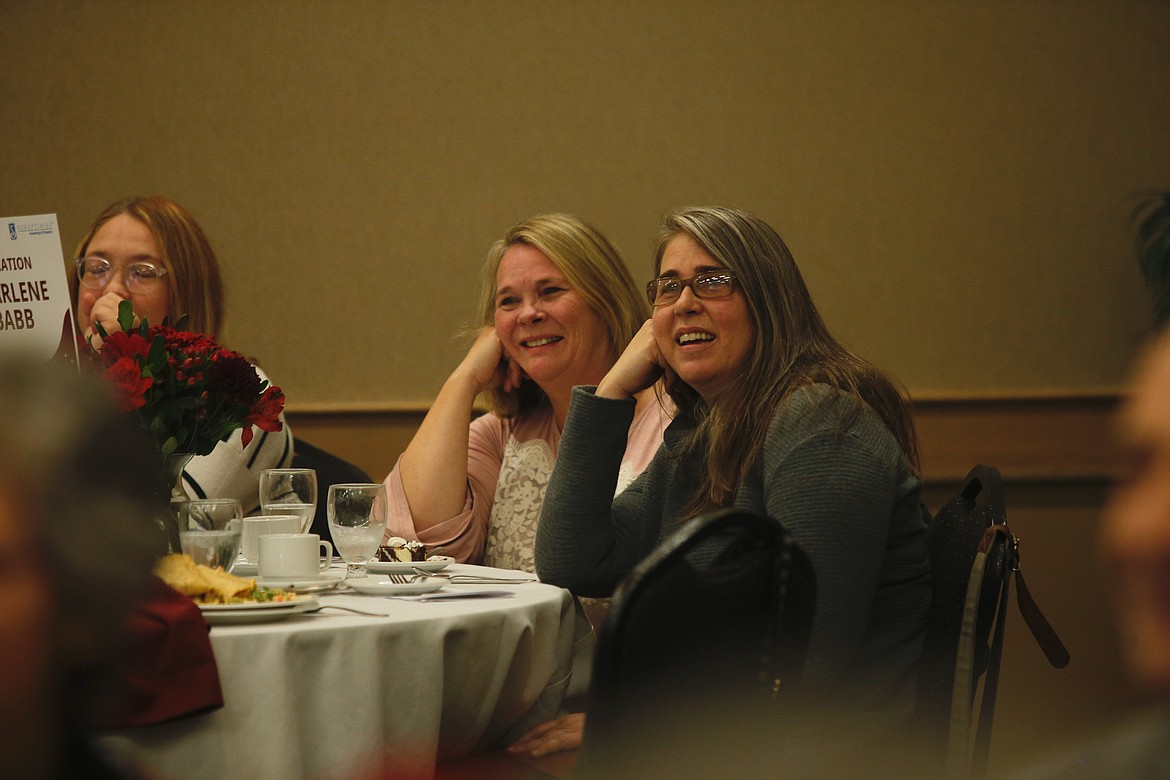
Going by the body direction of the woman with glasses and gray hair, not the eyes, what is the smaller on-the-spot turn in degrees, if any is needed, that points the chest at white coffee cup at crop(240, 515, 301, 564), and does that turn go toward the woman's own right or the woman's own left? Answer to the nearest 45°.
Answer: approximately 45° to the woman's own right

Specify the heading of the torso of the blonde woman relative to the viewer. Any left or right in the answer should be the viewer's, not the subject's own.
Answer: facing the viewer and to the left of the viewer

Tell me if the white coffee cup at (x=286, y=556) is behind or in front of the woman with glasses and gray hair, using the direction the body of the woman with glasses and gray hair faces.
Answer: in front

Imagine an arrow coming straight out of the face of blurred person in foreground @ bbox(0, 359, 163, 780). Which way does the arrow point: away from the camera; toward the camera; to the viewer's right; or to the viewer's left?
away from the camera

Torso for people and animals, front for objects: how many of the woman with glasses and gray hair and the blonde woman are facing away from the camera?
0

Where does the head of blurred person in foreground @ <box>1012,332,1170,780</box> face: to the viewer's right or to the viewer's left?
to the viewer's left

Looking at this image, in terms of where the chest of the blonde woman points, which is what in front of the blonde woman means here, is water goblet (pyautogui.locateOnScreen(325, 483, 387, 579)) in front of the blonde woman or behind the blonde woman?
in front

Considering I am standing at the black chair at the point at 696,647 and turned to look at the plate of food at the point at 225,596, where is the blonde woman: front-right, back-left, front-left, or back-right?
front-right

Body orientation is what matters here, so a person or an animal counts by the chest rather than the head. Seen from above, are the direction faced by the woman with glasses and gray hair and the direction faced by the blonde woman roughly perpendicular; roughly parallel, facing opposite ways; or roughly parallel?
roughly parallel

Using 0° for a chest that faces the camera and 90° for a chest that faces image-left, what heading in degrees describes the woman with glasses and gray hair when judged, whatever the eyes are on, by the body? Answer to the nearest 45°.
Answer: approximately 45°

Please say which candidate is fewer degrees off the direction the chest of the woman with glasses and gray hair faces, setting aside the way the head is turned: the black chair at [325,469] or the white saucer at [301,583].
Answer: the white saucer
